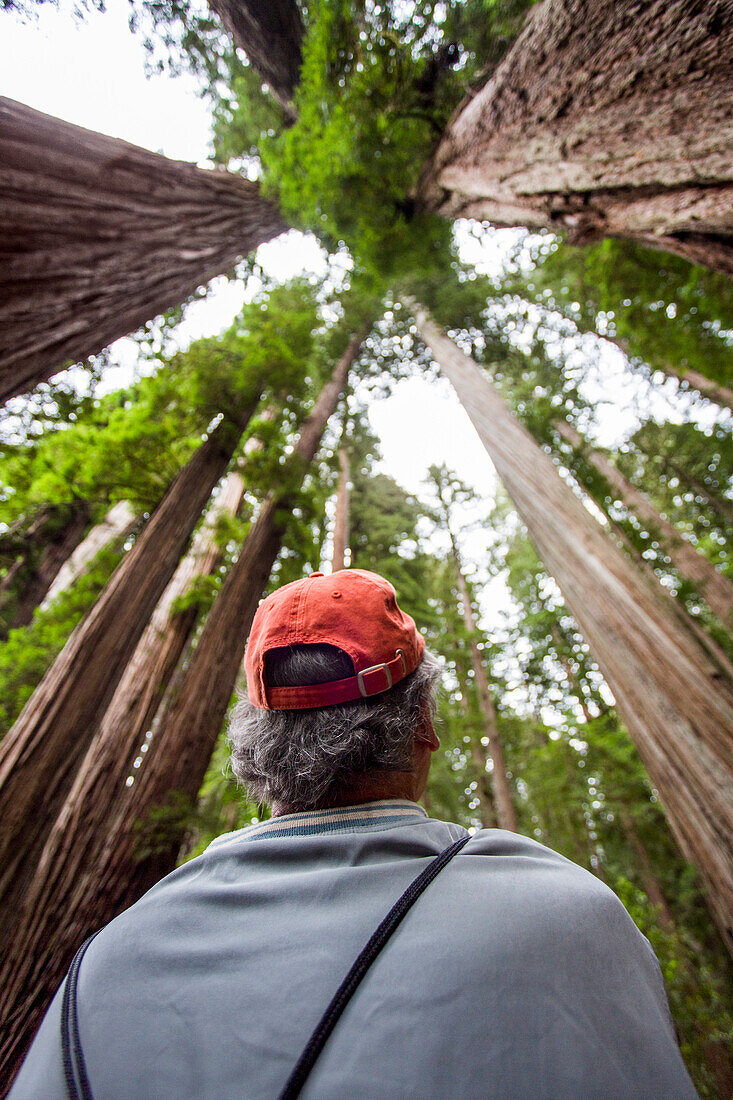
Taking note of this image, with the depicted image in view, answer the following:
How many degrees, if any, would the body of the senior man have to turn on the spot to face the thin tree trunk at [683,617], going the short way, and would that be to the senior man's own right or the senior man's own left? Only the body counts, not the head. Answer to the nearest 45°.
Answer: approximately 45° to the senior man's own right

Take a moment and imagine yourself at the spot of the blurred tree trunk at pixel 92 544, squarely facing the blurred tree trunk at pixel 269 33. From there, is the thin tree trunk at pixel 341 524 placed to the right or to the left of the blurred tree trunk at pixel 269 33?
left

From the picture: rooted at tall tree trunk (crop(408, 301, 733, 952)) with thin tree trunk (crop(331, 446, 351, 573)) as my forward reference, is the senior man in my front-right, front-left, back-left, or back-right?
back-left

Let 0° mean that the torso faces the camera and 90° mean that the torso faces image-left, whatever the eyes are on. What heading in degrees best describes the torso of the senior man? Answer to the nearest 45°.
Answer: approximately 180°

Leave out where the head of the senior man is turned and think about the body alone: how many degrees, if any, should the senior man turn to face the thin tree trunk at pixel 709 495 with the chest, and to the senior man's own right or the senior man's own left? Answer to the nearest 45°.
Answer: approximately 45° to the senior man's own right

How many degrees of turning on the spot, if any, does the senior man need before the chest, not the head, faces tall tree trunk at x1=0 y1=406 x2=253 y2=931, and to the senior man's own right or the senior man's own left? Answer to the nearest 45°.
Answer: approximately 45° to the senior man's own left

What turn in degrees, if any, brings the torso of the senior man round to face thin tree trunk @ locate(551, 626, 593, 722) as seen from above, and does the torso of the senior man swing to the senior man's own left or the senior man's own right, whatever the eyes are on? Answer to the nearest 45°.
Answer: approximately 45° to the senior man's own right

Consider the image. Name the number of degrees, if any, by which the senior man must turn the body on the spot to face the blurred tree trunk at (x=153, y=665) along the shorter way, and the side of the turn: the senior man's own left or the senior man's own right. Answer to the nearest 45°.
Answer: approximately 45° to the senior man's own left

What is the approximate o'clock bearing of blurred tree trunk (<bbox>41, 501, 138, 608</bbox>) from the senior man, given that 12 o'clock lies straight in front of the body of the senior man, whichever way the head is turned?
The blurred tree trunk is roughly at 11 o'clock from the senior man.
